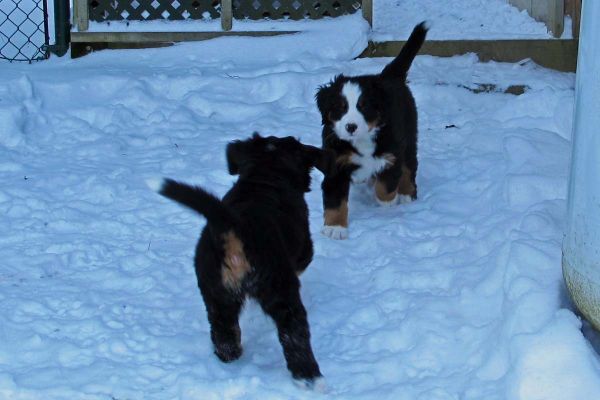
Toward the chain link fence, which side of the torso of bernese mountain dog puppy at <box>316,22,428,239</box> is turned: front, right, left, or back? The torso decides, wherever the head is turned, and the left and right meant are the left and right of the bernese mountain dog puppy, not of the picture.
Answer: right

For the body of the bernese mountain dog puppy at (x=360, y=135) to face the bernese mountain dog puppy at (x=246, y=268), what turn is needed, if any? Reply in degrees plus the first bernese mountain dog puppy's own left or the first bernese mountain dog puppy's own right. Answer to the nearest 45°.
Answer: approximately 45° to the first bernese mountain dog puppy's own left

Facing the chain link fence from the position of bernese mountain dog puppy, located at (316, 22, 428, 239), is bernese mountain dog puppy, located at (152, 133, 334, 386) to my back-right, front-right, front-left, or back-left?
back-left

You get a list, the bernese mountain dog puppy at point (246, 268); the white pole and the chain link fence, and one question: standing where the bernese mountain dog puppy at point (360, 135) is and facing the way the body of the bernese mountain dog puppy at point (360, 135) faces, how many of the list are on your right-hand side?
1

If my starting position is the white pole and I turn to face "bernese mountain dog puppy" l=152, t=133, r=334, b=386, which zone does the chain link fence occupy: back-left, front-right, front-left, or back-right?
front-right

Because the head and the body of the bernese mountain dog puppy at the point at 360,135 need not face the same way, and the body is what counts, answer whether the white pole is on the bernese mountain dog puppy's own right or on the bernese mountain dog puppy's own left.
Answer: on the bernese mountain dog puppy's own left

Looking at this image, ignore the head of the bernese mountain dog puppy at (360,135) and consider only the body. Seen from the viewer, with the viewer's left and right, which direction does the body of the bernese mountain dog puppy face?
facing the viewer and to the left of the viewer

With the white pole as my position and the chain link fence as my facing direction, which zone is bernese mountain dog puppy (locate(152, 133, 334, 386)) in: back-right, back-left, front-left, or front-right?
front-left

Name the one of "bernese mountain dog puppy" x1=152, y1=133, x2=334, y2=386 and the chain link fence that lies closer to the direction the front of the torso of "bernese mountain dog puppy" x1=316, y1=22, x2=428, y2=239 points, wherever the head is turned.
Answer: the bernese mountain dog puppy

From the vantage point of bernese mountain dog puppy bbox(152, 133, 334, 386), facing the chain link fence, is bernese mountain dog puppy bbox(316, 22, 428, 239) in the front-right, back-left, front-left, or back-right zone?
front-right

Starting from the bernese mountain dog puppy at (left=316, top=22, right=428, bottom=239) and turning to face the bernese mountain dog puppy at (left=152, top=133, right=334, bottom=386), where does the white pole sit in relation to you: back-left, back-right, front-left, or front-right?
front-left
